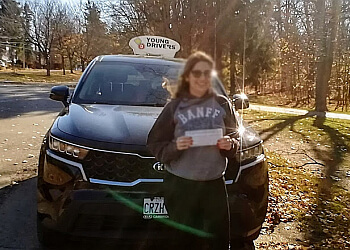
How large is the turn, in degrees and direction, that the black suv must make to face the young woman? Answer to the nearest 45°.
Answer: approximately 45° to its left

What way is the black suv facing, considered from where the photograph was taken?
facing the viewer
